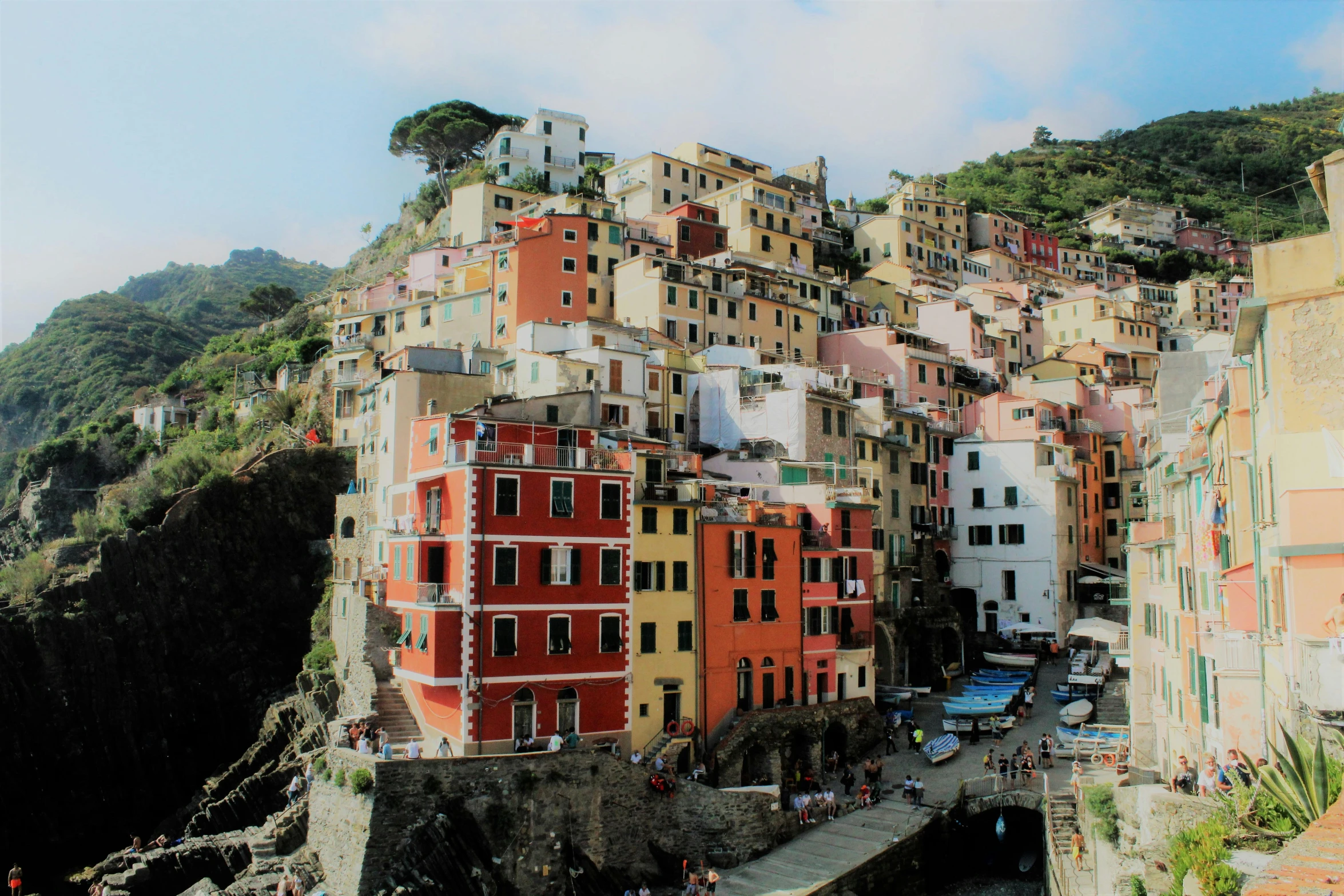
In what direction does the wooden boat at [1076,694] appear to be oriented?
to the viewer's left

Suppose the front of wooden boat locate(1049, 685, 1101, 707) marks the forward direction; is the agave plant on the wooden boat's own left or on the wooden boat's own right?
on the wooden boat's own left

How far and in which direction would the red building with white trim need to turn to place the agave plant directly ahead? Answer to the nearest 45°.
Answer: approximately 45° to its left

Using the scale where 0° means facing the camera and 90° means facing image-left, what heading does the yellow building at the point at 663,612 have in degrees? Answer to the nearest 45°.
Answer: approximately 0°

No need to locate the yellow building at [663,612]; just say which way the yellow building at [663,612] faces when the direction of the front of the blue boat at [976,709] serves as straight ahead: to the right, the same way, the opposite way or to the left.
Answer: to the left

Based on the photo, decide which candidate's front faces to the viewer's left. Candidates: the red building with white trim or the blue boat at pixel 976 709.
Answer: the blue boat

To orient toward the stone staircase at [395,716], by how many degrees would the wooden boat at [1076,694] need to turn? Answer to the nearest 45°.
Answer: approximately 45° to its left

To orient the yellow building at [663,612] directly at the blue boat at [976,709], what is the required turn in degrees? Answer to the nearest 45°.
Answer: approximately 135° to its left

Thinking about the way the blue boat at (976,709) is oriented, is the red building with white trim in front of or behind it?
in front

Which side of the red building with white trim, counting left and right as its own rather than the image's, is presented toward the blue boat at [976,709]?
left

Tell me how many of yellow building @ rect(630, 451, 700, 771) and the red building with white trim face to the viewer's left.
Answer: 0

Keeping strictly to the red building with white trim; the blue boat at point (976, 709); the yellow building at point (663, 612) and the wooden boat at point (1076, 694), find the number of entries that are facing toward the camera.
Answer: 2

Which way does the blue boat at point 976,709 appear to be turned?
to the viewer's left
